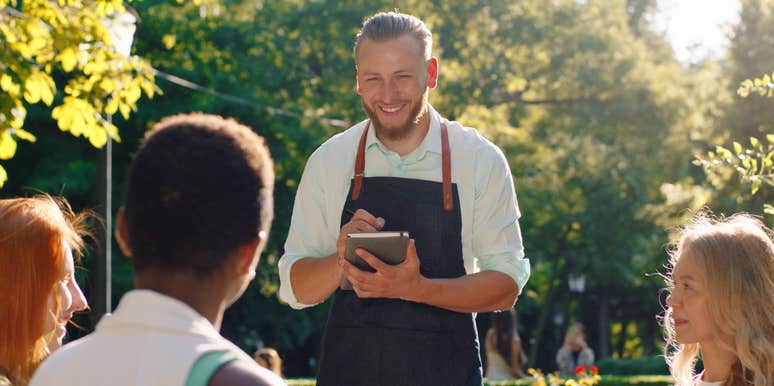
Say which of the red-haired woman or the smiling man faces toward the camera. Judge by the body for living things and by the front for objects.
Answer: the smiling man

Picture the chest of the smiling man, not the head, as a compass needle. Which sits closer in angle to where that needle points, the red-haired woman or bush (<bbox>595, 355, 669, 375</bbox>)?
the red-haired woman

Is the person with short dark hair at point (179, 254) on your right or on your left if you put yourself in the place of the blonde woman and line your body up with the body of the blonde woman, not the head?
on your left

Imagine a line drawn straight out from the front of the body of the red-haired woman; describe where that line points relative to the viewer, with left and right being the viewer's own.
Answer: facing to the right of the viewer

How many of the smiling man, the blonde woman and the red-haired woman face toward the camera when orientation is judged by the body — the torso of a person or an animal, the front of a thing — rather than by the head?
1

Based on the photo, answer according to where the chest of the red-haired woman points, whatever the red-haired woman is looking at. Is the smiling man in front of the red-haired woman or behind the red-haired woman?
in front

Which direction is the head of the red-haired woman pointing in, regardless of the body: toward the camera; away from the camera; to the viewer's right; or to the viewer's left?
to the viewer's right

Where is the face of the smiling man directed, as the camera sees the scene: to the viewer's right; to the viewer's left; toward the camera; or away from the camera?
toward the camera

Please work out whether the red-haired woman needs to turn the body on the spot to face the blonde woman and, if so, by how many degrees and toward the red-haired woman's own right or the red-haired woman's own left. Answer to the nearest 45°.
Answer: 0° — they already face them

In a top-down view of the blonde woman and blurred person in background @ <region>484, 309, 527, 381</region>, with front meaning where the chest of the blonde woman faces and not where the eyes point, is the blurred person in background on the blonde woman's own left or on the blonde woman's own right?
on the blonde woman's own right

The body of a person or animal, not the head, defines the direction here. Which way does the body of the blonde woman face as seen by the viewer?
to the viewer's left

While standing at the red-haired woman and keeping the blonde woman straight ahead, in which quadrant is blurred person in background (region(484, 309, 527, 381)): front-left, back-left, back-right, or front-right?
front-left

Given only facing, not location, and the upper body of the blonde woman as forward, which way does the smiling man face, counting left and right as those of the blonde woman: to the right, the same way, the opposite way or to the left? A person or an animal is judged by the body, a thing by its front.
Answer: to the left

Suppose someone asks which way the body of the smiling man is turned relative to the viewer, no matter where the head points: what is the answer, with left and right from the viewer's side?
facing the viewer

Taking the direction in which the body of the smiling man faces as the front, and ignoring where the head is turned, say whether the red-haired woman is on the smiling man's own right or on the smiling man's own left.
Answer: on the smiling man's own right

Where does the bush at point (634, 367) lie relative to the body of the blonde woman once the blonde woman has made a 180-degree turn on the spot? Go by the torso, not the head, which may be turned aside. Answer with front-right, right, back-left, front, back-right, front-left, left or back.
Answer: left

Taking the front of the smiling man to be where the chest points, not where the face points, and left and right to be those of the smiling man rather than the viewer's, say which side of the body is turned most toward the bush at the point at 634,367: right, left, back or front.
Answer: back

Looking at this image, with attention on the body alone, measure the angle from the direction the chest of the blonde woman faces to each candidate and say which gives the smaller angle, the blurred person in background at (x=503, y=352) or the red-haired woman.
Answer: the red-haired woman

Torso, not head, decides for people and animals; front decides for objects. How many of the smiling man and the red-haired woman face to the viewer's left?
0

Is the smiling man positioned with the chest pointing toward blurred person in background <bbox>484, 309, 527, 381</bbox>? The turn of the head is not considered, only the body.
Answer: no

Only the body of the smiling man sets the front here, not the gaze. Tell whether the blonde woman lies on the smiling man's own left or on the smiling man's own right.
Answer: on the smiling man's own left
